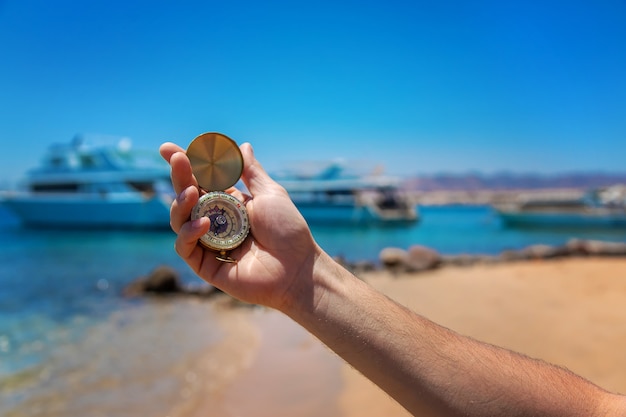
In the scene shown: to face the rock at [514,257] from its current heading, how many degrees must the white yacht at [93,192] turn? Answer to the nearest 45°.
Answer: approximately 135° to its left

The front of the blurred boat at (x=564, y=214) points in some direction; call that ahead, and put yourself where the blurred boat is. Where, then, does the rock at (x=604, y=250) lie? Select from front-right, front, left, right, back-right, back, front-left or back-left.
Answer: left

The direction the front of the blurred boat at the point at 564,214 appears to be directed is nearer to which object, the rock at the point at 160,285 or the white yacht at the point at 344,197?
the white yacht

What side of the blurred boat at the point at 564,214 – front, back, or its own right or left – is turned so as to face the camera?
left

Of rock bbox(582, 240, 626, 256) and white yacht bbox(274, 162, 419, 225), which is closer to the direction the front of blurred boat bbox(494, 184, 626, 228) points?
the white yacht

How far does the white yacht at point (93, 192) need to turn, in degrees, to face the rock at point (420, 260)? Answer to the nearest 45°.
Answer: approximately 90° to its left

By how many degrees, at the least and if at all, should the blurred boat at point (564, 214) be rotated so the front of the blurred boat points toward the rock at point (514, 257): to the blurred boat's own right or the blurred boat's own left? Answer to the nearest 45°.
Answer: approximately 90° to the blurred boat's own left

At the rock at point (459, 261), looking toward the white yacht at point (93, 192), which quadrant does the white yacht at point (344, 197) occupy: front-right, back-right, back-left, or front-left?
front-right

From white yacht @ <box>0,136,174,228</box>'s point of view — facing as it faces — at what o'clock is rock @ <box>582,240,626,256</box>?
The rock is roughly at 8 o'clock from the white yacht.

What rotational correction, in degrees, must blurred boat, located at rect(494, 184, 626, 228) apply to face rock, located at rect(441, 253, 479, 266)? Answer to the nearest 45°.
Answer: approximately 90° to its left

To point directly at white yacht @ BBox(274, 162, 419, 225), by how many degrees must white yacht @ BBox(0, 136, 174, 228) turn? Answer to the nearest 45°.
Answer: approximately 180°

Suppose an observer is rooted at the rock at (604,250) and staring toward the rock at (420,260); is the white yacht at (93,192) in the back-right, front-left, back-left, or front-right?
front-right

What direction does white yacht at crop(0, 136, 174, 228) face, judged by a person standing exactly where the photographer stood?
facing to the left of the viewer

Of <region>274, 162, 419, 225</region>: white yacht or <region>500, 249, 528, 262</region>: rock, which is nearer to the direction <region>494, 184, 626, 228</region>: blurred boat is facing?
the white yacht

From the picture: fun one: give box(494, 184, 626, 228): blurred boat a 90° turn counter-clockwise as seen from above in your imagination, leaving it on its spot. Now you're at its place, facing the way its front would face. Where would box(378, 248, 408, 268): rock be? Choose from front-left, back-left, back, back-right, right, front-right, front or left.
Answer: front
